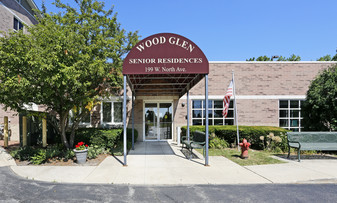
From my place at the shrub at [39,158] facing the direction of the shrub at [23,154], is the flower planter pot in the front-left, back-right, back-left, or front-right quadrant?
back-right

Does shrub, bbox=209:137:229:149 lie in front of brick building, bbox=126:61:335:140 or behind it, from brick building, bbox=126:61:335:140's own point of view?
in front

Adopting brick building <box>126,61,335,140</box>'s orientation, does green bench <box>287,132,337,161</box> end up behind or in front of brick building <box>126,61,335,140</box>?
in front

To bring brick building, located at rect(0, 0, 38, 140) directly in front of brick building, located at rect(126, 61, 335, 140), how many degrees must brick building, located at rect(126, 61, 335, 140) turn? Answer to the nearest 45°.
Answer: approximately 90° to its right

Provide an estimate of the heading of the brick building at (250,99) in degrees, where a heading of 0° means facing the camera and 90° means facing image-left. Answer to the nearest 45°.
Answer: approximately 0°

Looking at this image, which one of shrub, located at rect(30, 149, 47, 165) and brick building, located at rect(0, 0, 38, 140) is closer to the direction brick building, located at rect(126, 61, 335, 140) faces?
the shrub

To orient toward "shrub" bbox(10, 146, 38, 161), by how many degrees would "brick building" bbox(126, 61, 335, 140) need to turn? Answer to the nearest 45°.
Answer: approximately 45° to its right
